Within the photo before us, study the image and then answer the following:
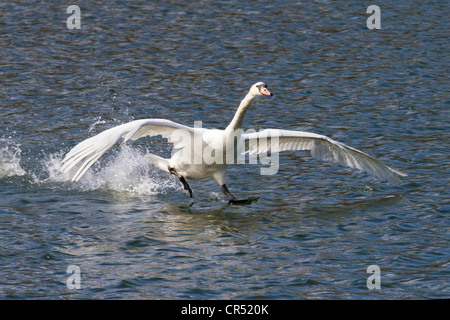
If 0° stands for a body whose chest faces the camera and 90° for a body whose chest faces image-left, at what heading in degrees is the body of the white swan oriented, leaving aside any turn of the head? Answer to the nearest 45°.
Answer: approximately 315°

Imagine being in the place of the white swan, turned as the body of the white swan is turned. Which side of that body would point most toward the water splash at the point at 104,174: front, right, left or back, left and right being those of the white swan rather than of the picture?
back

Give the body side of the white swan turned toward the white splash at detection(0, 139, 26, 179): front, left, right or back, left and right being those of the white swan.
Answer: back
